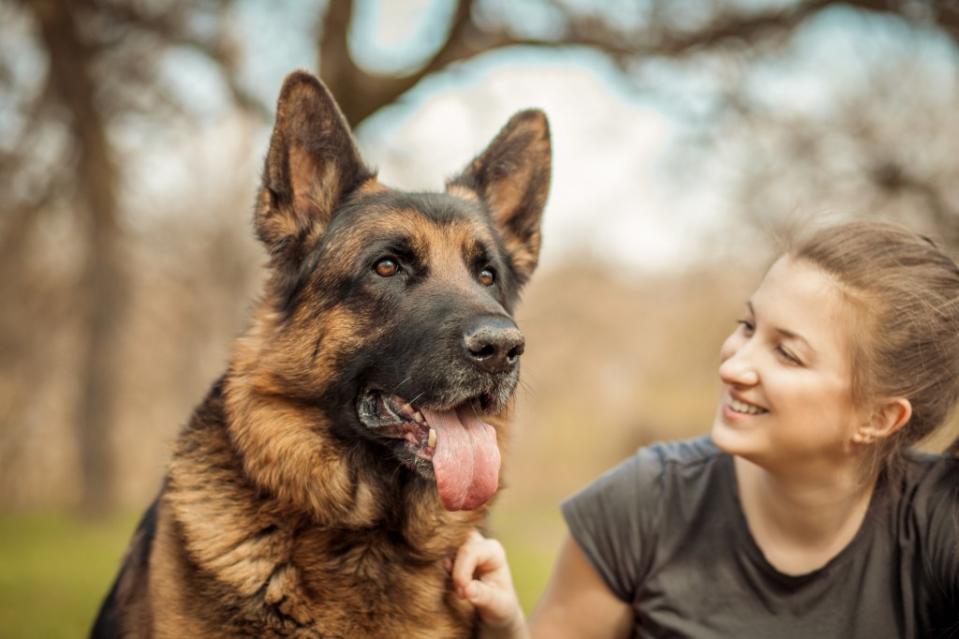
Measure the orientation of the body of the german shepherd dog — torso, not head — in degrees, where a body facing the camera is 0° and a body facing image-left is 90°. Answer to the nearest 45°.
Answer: approximately 315°

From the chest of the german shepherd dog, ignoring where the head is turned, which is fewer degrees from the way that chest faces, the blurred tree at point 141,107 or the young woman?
the young woman

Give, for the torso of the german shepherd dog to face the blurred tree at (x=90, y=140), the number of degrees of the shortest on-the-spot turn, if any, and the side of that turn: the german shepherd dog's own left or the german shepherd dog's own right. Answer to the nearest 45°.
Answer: approximately 135° to the german shepherd dog's own left

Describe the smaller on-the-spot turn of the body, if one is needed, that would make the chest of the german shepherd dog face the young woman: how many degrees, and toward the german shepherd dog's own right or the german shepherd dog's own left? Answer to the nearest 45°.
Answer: approximately 45° to the german shepherd dog's own left

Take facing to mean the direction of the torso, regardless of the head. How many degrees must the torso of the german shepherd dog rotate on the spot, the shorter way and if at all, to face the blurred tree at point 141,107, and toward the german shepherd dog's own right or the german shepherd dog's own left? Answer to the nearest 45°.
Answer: approximately 135° to the german shepherd dog's own left
